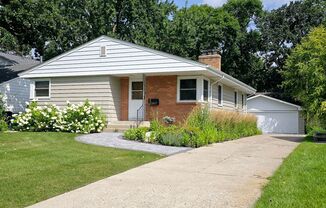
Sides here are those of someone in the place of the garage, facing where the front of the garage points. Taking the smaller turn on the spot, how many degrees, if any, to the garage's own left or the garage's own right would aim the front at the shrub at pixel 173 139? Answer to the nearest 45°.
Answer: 0° — it already faces it

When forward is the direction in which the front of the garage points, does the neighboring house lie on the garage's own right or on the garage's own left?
on the garage's own right

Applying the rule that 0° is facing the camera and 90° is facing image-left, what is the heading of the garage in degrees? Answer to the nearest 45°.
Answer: approximately 0°

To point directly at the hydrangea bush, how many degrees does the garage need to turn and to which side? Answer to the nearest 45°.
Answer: approximately 45° to its right

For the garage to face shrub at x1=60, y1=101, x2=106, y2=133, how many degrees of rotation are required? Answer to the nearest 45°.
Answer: approximately 45° to its right
